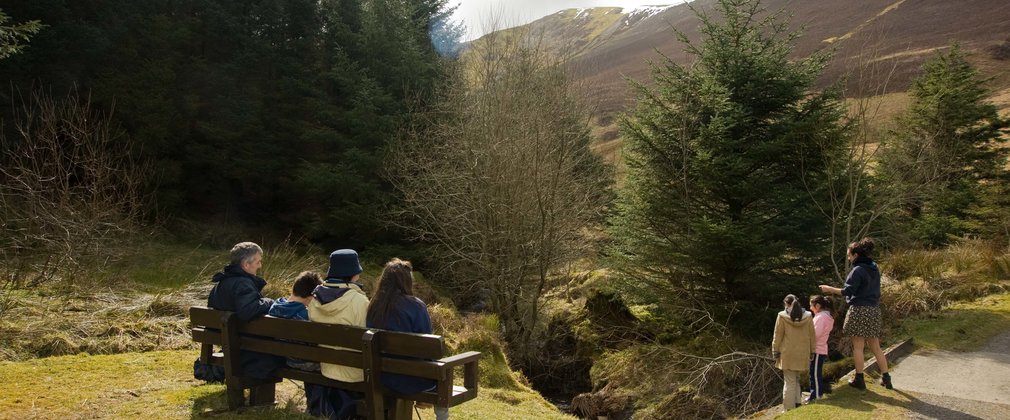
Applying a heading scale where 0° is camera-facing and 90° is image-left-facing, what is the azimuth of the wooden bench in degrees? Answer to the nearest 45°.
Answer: approximately 225°

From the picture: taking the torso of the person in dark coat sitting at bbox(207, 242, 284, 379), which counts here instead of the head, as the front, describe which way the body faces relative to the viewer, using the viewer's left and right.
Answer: facing away from the viewer and to the right of the viewer

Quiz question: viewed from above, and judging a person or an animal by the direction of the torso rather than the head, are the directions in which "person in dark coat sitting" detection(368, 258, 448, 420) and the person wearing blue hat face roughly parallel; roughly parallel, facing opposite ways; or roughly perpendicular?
roughly parallel

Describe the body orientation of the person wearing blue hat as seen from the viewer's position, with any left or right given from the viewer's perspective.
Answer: facing away from the viewer and to the right of the viewer

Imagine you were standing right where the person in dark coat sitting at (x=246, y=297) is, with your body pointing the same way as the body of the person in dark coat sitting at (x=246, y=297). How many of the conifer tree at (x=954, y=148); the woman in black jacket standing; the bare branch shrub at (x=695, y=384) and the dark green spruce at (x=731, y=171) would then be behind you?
0

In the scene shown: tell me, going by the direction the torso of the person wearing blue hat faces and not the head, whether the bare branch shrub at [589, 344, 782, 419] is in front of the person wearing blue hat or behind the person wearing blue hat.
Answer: in front

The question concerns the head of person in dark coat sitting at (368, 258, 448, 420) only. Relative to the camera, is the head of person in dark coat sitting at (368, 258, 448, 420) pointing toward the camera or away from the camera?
away from the camera

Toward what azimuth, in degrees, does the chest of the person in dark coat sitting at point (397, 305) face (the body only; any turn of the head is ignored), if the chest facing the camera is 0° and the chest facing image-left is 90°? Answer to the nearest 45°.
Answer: approximately 225°

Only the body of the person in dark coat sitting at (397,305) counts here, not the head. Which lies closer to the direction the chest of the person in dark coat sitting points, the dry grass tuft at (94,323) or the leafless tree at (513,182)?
the leafless tree

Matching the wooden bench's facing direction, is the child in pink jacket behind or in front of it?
in front

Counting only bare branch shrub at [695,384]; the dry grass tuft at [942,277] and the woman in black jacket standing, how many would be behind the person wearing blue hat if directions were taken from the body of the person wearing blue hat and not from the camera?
0

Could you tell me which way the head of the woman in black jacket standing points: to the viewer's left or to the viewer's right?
to the viewer's left
